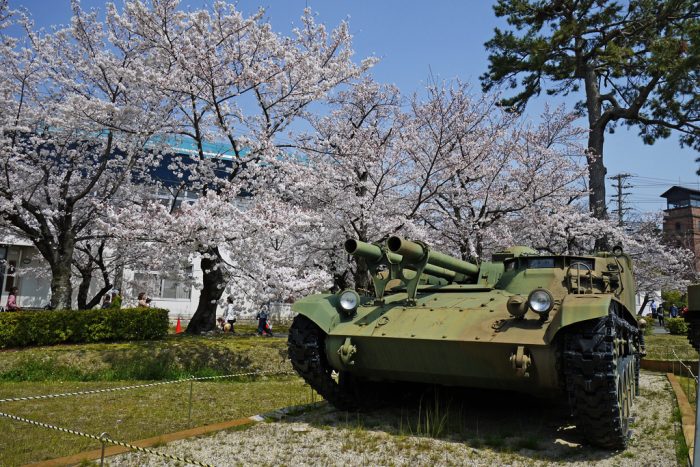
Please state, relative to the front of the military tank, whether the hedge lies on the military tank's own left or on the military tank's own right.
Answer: on the military tank's own right

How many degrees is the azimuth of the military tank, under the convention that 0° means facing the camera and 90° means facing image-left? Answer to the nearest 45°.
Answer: approximately 45°

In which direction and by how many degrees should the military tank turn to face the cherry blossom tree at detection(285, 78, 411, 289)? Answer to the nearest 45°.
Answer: approximately 135° to its right

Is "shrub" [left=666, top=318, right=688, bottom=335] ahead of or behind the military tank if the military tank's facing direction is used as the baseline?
behind

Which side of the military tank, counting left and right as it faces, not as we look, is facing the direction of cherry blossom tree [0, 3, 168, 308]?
right
